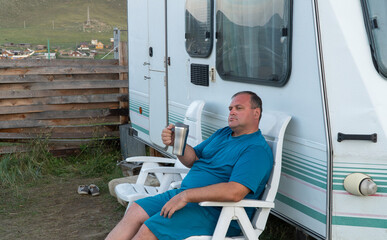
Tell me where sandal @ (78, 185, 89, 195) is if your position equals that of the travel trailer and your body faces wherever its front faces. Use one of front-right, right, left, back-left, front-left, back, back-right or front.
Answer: back

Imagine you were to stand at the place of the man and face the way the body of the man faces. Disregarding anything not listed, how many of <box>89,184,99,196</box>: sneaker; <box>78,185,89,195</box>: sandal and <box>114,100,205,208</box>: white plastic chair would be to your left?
0

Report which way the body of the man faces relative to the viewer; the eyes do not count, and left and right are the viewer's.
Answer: facing the viewer and to the left of the viewer

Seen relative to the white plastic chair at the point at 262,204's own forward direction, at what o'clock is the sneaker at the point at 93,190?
The sneaker is roughly at 2 o'clock from the white plastic chair.

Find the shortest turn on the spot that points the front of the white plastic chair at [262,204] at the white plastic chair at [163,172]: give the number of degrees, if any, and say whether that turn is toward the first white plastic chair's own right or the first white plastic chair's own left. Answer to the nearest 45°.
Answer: approximately 45° to the first white plastic chair's own right

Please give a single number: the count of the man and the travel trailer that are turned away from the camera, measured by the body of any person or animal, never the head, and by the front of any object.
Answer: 0

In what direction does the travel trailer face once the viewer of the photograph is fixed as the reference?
facing the viewer and to the right of the viewer

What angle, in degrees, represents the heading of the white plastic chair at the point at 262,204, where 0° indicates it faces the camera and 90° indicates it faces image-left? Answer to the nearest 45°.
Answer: approximately 90°

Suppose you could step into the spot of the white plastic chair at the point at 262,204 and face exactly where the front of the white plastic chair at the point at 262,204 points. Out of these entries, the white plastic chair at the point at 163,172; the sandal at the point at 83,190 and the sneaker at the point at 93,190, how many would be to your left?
0
